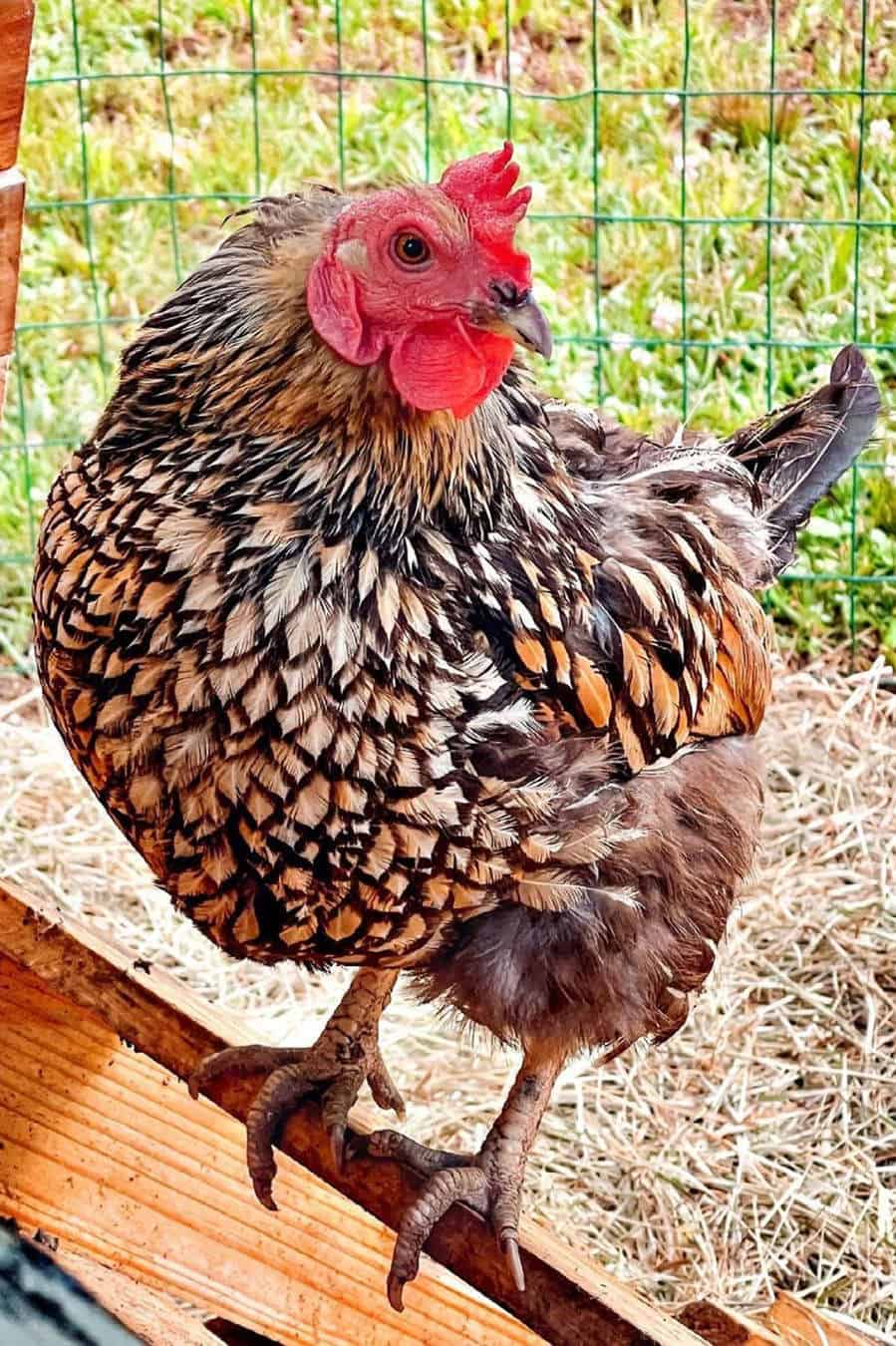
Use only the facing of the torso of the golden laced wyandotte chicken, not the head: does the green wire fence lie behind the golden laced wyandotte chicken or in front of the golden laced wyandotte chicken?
behind

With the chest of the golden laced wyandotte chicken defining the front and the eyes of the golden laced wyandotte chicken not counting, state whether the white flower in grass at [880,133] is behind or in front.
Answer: behind

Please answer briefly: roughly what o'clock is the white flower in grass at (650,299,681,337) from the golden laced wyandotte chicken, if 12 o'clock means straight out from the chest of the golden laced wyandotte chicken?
The white flower in grass is roughly at 5 o'clock from the golden laced wyandotte chicken.

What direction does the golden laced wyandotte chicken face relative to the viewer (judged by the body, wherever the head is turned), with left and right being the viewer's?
facing the viewer and to the left of the viewer

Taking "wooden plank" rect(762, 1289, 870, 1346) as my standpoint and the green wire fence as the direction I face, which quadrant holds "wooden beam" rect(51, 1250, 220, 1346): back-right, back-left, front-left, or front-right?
back-left
